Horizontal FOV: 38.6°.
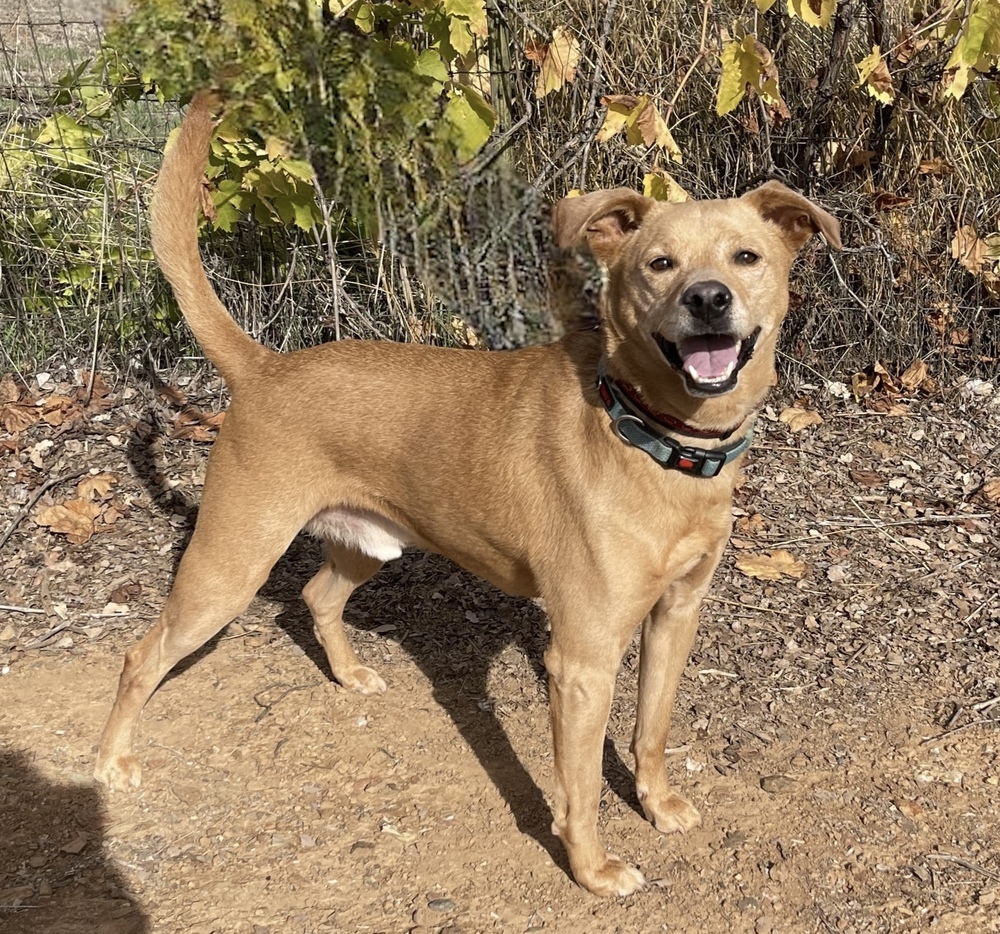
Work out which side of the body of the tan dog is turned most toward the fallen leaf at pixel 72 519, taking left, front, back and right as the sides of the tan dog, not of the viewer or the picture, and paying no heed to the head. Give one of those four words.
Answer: back

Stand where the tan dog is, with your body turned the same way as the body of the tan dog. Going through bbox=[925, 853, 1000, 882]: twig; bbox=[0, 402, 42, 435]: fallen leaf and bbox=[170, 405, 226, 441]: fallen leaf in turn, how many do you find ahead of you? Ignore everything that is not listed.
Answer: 1

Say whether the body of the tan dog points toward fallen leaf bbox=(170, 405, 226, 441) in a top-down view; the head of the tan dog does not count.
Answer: no

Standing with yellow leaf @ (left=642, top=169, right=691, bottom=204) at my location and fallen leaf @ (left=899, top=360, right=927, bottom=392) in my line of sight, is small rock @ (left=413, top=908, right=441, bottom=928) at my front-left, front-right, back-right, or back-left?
back-right

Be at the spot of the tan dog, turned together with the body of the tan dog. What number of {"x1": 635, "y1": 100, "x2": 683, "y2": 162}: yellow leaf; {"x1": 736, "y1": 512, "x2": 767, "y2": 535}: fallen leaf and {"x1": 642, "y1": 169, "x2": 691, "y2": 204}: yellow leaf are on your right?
0

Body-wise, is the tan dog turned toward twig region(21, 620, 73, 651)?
no

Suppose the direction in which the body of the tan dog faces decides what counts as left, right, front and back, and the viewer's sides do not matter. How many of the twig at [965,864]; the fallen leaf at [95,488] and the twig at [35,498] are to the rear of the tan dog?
2

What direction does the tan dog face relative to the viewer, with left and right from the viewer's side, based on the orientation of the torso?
facing the viewer and to the right of the viewer

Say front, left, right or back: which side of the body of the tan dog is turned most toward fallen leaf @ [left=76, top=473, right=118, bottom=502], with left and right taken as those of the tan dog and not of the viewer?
back

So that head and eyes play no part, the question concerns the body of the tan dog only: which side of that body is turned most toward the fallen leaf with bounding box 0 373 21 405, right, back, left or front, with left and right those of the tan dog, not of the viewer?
back

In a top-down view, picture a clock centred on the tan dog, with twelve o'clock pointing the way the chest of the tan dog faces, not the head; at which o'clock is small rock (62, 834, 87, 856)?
The small rock is roughly at 4 o'clock from the tan dog.

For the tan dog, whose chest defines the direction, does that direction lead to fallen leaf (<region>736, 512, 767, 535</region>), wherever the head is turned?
no

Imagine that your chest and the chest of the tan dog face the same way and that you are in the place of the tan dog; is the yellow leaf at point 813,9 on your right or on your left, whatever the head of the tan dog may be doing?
on your left
